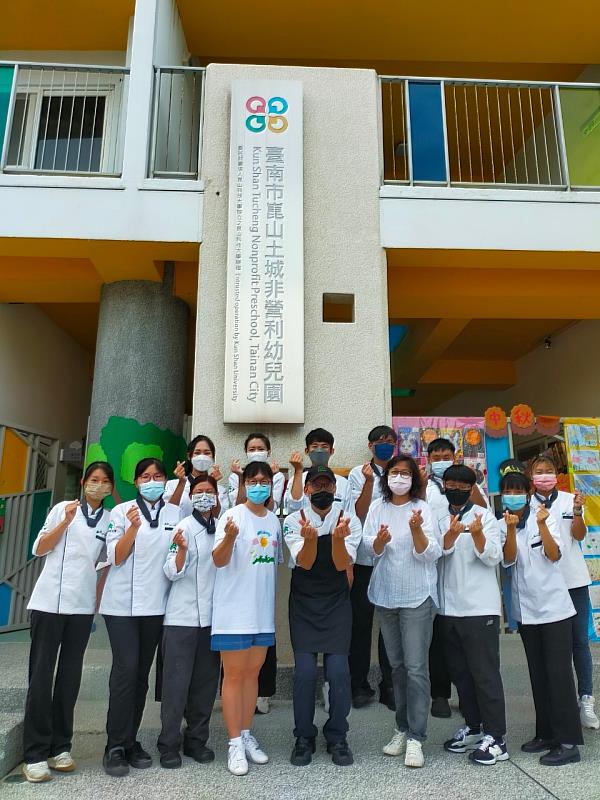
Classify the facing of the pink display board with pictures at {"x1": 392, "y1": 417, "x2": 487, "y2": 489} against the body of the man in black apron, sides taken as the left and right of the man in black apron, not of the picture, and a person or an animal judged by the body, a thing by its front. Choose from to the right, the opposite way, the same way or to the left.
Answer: the same way

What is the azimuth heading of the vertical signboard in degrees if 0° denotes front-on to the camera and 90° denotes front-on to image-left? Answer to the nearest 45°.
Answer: approximately 0°

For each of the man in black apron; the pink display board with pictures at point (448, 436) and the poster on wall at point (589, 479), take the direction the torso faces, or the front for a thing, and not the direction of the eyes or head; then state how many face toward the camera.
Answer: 3

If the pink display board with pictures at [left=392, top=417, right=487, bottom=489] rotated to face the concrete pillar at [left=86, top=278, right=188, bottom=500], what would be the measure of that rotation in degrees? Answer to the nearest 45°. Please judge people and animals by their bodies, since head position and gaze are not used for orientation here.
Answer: approximately 90° to its right

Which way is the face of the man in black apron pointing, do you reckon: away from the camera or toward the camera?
toward the camera

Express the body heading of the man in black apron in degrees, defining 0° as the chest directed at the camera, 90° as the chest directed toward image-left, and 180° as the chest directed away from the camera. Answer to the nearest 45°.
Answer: approximately 0°

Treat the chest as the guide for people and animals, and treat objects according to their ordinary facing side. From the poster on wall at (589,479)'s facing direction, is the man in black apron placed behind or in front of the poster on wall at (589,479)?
in front

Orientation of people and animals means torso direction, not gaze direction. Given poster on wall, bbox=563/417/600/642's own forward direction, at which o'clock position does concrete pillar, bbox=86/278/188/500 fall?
The concrete pillar is roughly at 2 o'clock from the poster on wall.

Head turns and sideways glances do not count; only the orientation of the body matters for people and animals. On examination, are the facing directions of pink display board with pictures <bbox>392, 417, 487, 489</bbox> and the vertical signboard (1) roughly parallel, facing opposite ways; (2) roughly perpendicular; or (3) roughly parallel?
roughly parallel

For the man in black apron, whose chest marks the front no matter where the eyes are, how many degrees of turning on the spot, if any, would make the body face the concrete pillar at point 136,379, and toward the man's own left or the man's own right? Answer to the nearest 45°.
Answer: approximately 135° to the man's own right

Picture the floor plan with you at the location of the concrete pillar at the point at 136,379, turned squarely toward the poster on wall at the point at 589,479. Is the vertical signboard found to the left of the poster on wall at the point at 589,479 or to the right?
right

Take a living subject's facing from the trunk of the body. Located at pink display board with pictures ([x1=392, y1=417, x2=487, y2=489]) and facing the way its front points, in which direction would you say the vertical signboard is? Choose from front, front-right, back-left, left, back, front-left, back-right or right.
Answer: front-right

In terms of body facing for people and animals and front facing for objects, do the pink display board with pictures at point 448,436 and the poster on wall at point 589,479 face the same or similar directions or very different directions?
same or similar directions

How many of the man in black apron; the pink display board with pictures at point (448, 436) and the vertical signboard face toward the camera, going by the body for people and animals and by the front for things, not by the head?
3

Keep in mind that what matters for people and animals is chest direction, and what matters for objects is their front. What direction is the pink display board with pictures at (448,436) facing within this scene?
toward the camera

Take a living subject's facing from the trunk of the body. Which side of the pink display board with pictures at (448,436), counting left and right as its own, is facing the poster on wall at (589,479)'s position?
left

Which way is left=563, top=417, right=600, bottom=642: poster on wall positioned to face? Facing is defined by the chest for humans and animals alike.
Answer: toward the camera

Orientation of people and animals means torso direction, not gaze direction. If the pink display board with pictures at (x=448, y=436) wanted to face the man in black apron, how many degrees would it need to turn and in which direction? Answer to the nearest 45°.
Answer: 0° — it already faces them
